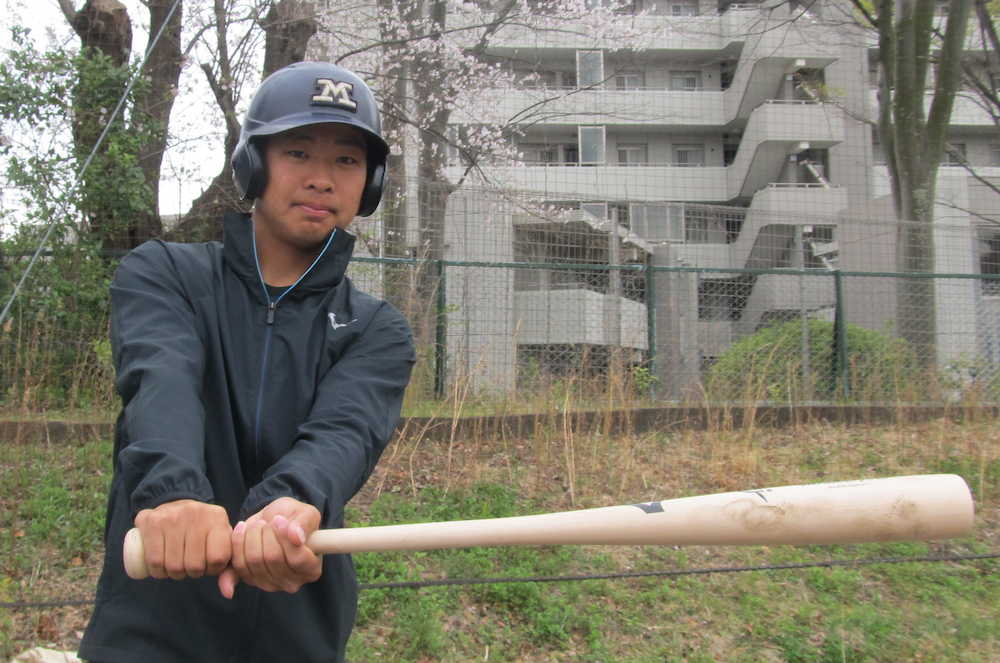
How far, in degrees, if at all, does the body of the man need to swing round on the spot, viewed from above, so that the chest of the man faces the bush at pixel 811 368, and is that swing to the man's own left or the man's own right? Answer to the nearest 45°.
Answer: approximately 135° to the man's own left

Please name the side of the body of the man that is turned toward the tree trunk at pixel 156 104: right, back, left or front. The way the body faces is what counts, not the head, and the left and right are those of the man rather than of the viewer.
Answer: back

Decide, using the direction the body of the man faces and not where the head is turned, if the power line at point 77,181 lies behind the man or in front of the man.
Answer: behind

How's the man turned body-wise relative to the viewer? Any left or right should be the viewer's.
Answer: facing the viewer

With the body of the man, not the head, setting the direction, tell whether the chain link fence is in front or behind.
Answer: behind

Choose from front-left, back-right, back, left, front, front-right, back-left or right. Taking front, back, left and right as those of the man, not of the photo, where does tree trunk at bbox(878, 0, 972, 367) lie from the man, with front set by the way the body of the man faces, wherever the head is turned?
back-left
